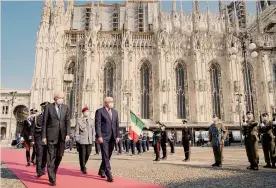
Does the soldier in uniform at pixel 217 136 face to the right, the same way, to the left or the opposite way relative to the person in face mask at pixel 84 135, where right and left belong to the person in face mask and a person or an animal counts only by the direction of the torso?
to the right

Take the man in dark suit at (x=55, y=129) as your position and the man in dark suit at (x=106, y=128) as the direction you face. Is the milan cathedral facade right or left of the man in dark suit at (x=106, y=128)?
left

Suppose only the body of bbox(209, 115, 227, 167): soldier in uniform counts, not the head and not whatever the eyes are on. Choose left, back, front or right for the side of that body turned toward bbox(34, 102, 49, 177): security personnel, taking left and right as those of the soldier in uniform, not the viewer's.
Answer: front

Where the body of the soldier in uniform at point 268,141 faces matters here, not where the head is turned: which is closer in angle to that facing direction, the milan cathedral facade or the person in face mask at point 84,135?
the person in face mask

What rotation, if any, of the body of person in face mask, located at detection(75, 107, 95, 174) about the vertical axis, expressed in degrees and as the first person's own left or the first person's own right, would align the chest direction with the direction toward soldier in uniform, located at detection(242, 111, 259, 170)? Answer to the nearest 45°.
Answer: approximately 90° to the first person's own left

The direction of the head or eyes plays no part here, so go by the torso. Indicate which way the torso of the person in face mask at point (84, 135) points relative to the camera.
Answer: toward the camera

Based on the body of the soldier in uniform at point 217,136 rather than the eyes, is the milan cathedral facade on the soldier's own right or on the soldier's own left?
on the soldier's own right

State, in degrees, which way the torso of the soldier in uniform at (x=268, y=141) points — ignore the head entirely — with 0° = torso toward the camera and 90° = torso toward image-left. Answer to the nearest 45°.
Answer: approximately 45°

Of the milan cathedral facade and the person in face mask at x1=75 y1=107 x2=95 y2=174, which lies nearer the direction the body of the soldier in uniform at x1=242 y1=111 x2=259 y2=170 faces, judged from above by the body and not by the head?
the person in face mask

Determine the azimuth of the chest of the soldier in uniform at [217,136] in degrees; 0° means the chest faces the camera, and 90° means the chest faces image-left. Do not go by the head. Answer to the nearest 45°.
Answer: approximately 45°

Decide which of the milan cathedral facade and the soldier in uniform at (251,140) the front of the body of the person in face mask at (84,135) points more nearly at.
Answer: the soldier in uniform
